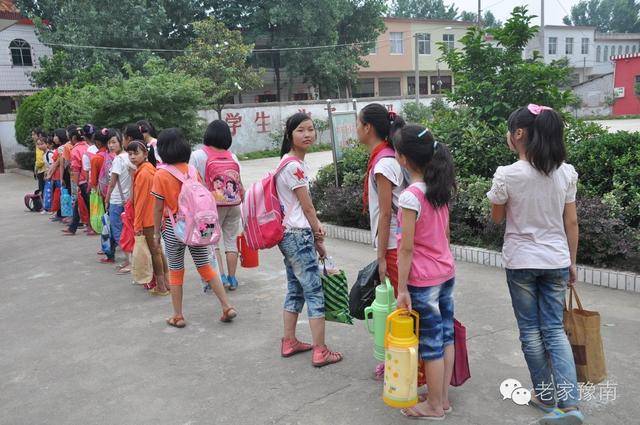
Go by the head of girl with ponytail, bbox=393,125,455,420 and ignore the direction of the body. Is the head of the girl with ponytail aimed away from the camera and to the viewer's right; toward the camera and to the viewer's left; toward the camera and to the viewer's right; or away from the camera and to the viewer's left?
away from the camera and to the viewer's left

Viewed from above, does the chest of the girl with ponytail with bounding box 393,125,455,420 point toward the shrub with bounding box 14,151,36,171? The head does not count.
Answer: yes

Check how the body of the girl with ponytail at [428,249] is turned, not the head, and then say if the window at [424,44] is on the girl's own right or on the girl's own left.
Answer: on the girl's own right

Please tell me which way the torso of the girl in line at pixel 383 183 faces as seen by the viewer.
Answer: to the viewer's left

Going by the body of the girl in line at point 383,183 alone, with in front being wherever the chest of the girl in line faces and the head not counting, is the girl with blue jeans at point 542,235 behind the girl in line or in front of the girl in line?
behind

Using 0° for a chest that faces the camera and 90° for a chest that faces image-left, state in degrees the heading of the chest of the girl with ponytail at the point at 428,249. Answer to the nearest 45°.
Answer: approximately 135°

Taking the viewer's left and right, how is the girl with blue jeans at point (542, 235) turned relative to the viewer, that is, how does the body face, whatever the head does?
facing away from the viewer and to the left of the viewer

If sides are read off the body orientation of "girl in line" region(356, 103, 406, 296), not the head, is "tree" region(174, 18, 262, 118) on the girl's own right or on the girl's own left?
on the girl's own right

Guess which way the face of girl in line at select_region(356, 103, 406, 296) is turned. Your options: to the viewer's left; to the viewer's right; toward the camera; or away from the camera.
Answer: to the viewer's left
